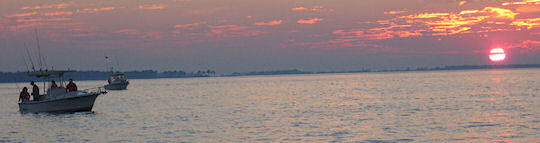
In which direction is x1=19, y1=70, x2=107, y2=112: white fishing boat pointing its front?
to the viewer's right
